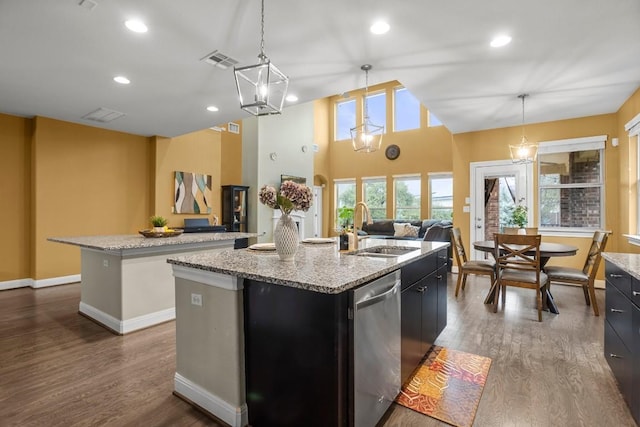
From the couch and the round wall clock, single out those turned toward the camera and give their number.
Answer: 2

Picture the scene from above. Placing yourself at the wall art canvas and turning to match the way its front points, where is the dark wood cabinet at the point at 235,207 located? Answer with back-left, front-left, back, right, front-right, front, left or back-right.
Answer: left

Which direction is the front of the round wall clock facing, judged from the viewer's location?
facing the viewer

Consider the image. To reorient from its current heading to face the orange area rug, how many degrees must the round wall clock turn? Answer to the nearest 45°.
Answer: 0° — it already faces it

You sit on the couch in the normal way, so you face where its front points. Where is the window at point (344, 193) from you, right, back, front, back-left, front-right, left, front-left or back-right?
back-right

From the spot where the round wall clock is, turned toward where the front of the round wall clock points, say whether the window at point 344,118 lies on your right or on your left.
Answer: on your right

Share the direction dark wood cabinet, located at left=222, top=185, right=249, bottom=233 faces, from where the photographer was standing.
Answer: facing the viewer and to the right of the viewer

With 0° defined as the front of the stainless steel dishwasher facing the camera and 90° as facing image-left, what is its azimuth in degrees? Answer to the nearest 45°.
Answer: approximately 315°

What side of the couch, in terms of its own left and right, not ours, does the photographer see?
front

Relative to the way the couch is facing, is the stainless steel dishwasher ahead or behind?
ahead
